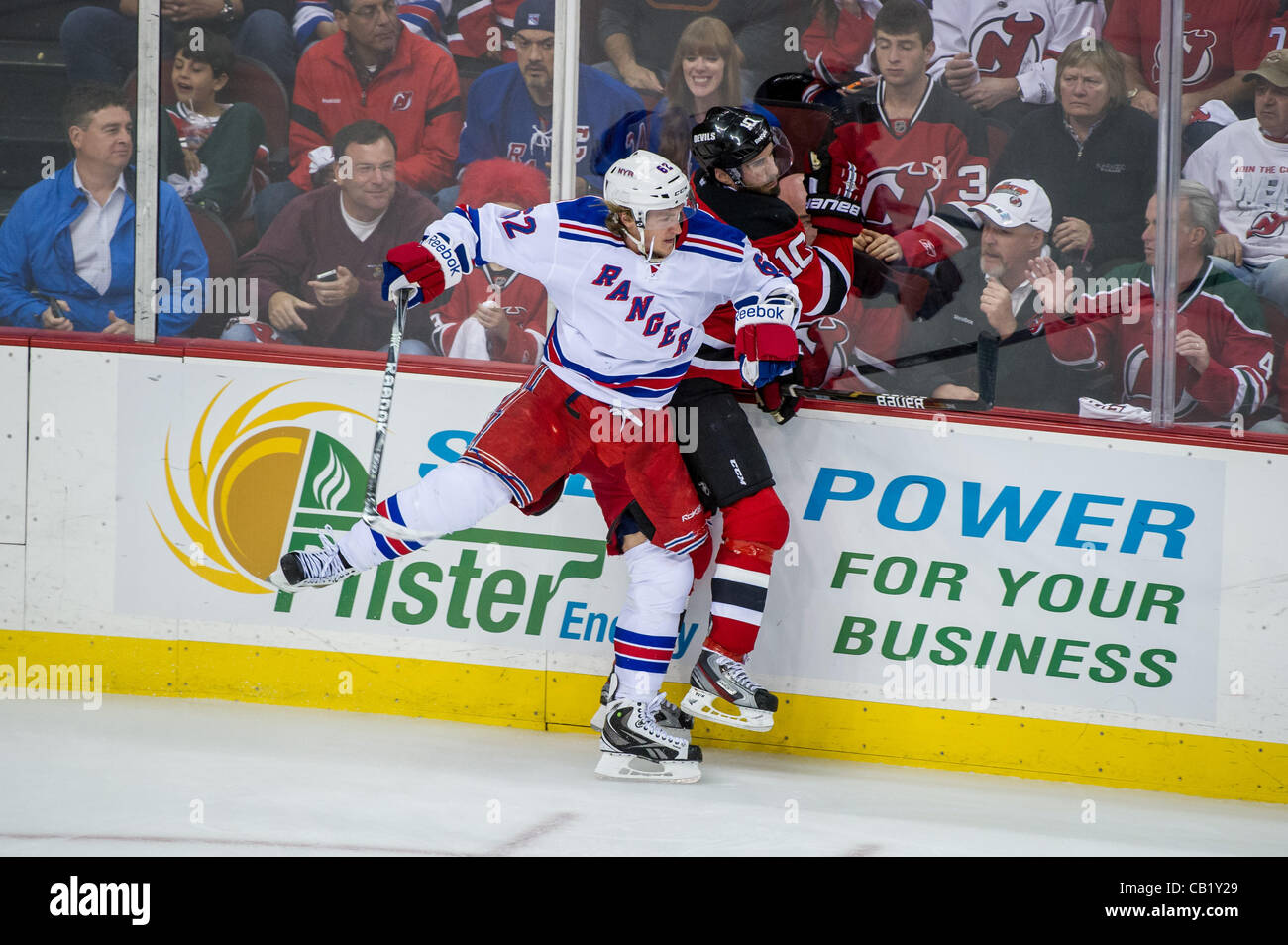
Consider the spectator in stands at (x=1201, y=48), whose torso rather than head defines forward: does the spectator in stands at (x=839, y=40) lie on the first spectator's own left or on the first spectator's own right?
on the first spectator's own right

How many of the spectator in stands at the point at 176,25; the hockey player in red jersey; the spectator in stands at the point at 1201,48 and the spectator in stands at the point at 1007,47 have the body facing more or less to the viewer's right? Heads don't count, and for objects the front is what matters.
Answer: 1

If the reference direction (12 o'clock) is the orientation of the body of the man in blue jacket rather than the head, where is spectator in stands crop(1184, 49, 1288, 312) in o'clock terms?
The spectator in stands is roughly at 10 o'clock from the man in blue jacket.

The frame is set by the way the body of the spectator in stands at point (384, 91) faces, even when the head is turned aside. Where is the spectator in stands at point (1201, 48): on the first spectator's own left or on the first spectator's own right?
on the first spectator's own left

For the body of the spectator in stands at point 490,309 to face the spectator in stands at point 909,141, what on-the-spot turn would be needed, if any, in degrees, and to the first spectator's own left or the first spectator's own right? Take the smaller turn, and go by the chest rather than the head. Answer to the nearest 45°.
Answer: approximately 90° to the first spectator's own left

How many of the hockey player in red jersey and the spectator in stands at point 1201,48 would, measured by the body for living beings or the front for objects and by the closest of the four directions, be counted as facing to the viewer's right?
1

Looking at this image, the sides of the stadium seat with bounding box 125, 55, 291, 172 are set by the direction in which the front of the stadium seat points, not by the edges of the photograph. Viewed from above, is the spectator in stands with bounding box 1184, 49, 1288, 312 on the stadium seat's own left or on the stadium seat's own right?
on the stadium seat's own left

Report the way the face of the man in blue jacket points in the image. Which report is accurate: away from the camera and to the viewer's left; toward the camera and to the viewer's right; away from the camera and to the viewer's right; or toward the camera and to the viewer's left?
toward the camera and to the viewer's right

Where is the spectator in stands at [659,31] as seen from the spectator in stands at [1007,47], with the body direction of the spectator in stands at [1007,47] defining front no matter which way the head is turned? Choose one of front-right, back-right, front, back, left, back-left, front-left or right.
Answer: right
